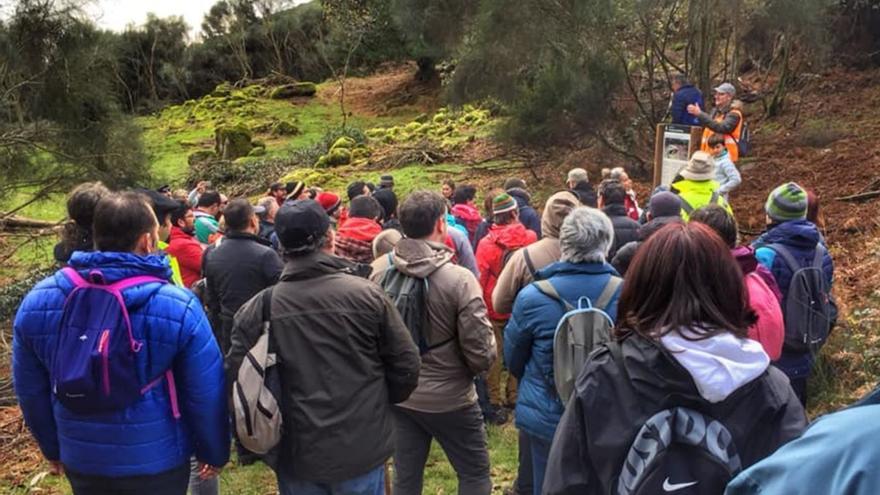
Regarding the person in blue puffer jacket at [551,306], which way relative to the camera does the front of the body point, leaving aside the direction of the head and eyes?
away from the camera

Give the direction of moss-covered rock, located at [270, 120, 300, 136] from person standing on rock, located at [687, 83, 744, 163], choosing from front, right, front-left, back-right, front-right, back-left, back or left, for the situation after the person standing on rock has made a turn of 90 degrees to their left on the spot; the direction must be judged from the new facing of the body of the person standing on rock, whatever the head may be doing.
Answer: back

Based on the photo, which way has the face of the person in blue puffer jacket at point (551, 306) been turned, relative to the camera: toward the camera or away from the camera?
away from the camera

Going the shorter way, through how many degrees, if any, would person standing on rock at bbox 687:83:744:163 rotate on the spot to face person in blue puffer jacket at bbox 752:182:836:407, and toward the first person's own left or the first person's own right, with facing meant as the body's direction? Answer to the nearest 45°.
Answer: approximately 45° to the first person's own left

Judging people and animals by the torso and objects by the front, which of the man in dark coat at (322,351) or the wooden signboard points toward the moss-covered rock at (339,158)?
the man in dark coat

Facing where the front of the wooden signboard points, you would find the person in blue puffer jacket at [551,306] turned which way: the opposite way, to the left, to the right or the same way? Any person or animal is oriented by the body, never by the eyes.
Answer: the opposite way

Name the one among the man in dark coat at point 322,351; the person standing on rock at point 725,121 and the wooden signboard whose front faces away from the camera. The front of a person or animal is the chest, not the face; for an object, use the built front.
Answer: the man in dark coat

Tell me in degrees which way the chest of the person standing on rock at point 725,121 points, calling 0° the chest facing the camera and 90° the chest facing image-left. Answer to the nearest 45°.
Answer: approximately 45°

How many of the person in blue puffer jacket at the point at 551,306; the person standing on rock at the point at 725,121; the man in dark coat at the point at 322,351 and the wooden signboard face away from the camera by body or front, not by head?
2

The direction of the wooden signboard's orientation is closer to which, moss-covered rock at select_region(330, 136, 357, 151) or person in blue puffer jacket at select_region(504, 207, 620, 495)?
the person in blue puffer jacket

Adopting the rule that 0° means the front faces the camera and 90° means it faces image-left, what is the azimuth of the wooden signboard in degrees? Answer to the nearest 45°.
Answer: approximately 0°

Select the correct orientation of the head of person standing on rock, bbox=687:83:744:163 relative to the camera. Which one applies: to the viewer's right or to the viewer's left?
to the viewer's left

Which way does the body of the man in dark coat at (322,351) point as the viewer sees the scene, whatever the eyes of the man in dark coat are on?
away from the camera
